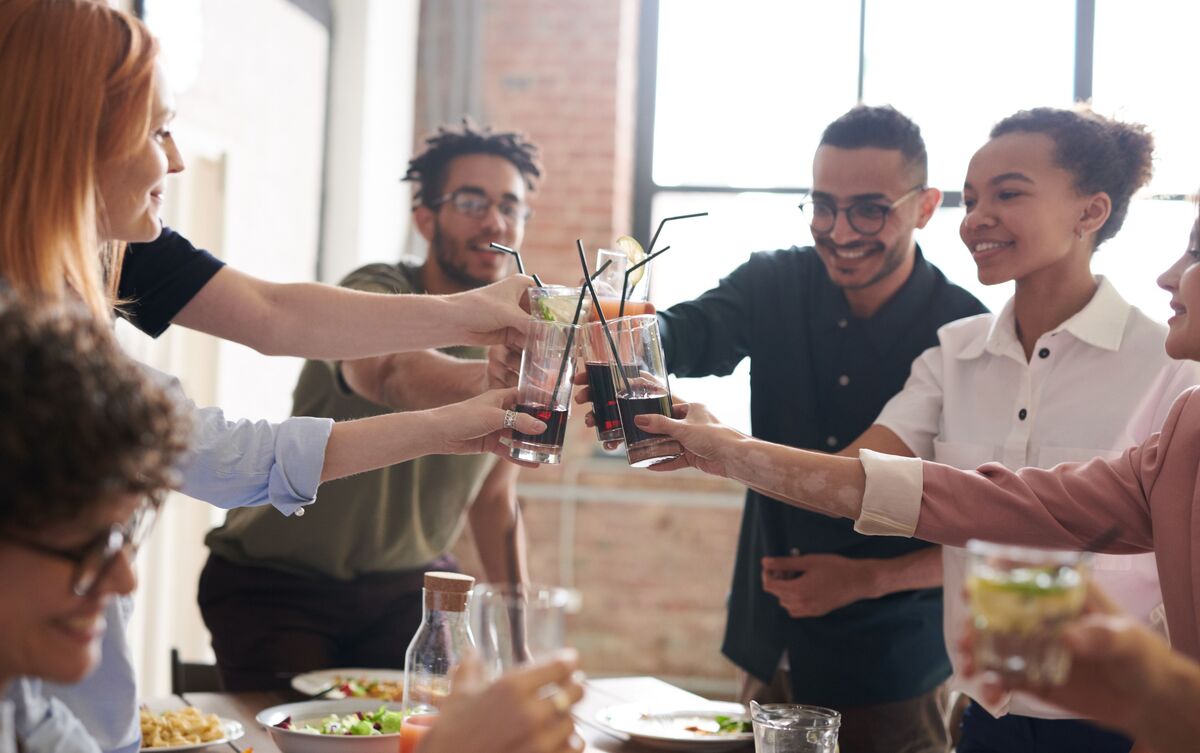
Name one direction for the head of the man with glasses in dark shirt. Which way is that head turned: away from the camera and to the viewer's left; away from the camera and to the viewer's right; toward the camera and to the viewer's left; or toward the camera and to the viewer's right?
toward the camera and to the viewer's left

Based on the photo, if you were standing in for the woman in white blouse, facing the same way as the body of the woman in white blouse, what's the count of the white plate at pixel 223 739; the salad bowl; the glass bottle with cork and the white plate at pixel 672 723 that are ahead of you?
4

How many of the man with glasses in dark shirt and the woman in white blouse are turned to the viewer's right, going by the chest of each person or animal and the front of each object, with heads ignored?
0

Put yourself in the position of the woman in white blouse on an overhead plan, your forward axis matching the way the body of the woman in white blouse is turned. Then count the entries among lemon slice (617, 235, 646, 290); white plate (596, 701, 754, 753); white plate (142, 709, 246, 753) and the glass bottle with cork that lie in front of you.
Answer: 4

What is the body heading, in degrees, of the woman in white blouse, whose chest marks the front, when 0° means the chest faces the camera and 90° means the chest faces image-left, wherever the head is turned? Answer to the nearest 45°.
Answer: approximately 45°

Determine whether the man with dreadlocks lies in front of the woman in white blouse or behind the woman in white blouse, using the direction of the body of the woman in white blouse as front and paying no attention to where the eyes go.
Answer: in front

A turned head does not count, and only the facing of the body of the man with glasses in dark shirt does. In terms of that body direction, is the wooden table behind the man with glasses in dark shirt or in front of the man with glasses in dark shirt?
in front

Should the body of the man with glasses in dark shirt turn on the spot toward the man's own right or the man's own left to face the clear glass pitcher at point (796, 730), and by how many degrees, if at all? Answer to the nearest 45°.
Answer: approximately 45° to the man's own left

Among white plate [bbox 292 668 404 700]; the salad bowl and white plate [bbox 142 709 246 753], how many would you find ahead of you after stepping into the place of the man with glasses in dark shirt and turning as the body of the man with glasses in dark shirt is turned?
3

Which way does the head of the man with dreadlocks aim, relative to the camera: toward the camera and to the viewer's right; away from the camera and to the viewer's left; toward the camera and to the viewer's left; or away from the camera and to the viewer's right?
toward the camera and to the viewer's right

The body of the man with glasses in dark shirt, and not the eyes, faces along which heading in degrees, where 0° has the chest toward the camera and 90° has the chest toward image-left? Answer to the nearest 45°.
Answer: approximately 45°

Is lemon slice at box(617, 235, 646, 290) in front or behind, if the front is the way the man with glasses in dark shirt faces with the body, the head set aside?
in front
